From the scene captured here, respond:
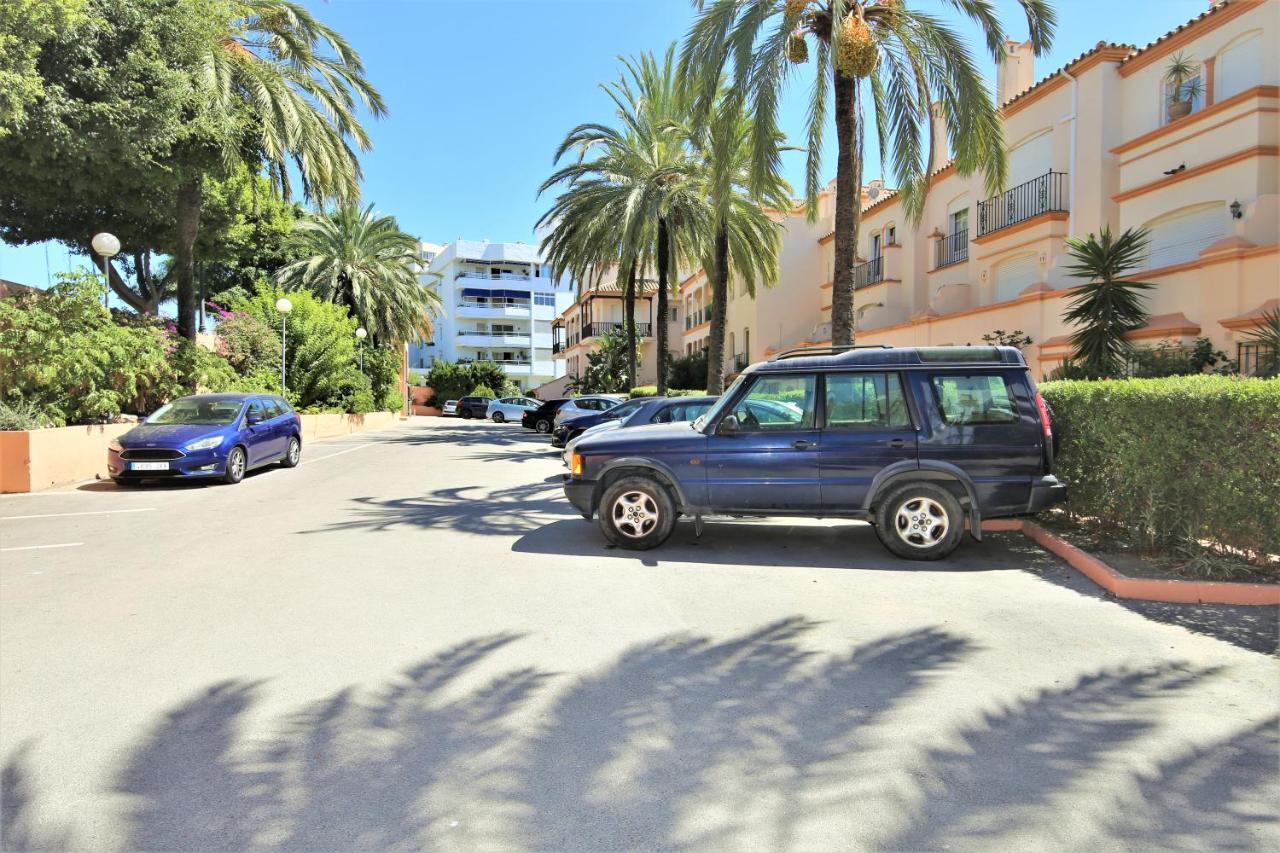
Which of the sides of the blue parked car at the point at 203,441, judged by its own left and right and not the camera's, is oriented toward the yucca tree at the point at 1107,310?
left

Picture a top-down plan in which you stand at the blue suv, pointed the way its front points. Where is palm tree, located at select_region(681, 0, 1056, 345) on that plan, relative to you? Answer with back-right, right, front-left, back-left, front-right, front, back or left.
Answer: right

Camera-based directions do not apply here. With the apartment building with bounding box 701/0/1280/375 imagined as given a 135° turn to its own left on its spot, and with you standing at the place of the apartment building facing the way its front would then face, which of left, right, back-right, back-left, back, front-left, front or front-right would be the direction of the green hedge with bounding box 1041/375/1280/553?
right

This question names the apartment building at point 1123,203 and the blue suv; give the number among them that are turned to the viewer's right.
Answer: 0

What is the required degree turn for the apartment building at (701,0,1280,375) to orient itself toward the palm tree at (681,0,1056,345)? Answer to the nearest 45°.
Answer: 0° — it already faces it

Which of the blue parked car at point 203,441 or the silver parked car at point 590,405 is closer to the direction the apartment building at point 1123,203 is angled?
the blue parked car

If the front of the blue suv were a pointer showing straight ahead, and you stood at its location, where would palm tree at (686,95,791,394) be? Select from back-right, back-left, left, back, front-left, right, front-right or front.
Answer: right

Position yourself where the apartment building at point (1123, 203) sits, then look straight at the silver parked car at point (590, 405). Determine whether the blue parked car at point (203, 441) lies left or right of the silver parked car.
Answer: left

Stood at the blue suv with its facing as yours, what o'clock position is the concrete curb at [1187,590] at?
The concrete curb is roughly at 7 o'clock from the blue suv.

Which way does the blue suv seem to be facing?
to the viewer's left

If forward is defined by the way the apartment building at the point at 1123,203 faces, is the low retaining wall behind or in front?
in front

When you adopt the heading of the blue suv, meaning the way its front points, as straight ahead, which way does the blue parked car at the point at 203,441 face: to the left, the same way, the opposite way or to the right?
to the left

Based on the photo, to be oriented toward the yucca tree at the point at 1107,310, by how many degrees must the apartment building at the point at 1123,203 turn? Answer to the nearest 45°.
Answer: approximately 45° to its left

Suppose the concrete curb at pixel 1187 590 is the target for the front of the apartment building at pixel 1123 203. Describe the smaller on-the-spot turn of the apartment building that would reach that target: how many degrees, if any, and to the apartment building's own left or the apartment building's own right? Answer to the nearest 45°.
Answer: approximately 45° to the apartment building's own left

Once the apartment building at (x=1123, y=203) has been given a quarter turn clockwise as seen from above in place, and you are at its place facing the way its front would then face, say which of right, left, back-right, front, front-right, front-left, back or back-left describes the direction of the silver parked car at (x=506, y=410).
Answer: front

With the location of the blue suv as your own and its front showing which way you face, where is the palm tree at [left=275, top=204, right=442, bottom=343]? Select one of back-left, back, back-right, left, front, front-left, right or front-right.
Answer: front-right

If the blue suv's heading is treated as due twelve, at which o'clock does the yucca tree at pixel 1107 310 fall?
The yucca tree is roughly at 4 o'clock from the blue suv.
